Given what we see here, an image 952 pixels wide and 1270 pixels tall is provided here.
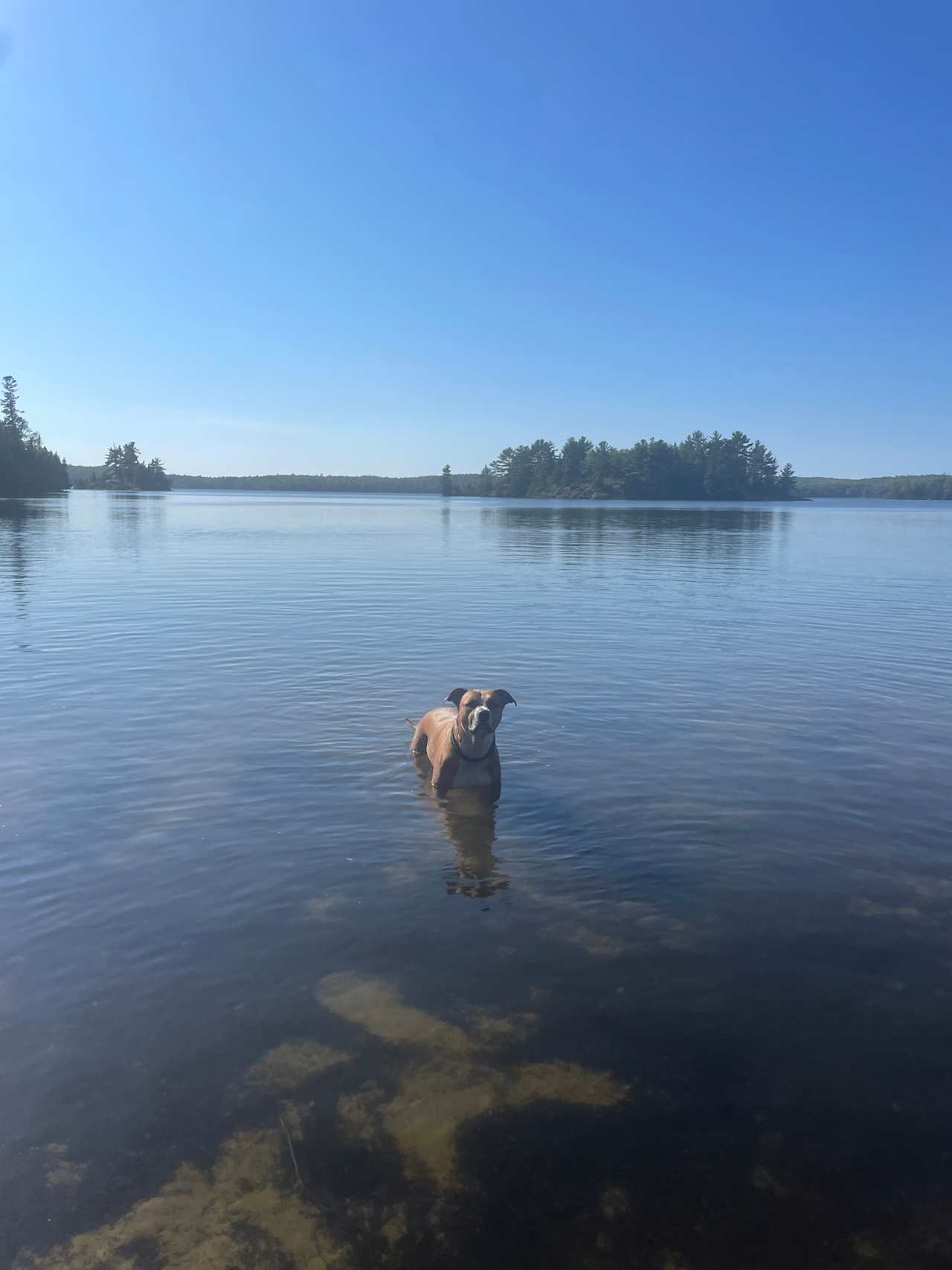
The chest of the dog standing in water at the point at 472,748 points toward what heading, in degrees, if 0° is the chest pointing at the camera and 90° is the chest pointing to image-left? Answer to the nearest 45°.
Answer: approximately 315°
